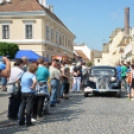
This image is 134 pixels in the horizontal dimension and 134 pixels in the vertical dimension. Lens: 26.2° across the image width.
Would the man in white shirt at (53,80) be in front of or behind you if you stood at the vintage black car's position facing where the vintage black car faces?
in front

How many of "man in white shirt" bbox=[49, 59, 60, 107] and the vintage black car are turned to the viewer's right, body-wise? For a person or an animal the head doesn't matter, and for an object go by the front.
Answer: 1

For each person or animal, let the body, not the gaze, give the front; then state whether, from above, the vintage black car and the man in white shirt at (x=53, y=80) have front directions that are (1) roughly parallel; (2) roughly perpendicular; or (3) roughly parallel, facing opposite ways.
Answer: roughly perpendicular

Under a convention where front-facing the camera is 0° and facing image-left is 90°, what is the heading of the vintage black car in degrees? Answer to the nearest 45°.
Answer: approximately 0°

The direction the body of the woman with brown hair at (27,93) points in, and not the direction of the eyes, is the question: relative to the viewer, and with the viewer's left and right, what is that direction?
facing away from the viewer and to the right of the viewer

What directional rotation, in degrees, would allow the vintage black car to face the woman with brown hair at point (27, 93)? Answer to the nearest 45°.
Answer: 0° — it already faces them

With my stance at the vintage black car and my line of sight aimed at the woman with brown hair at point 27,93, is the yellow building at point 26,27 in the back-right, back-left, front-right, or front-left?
back-right

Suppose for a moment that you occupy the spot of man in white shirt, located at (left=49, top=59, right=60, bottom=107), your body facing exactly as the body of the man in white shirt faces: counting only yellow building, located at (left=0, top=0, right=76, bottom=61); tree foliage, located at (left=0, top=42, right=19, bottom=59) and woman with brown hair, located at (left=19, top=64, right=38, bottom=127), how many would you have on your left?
2

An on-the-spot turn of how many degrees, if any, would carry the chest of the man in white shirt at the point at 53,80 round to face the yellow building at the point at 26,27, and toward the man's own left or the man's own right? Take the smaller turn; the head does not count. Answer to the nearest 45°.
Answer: approximately 90° to the man's own left

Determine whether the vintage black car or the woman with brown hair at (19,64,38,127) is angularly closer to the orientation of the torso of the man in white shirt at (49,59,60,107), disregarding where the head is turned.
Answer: the vintage black car

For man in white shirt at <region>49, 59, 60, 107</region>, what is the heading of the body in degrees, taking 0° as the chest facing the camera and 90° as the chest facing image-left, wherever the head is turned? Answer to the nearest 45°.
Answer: approximately 270°
